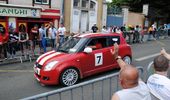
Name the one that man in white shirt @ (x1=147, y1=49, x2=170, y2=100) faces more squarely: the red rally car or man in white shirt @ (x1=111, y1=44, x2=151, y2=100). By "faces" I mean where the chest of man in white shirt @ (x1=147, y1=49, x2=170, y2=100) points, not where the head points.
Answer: the red rally car

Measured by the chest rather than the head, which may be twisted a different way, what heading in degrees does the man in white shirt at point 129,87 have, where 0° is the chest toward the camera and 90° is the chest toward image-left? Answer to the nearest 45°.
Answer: approximately 135°

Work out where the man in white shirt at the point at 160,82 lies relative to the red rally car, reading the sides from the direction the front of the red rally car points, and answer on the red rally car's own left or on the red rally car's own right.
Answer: on the red rally car's own left

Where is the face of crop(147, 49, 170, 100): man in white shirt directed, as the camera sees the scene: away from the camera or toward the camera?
away from the camera

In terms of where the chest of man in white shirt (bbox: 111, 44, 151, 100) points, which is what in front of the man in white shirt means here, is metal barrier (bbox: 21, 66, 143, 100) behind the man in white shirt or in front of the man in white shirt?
in front

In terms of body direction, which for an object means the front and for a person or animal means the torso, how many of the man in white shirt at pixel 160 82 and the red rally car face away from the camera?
1

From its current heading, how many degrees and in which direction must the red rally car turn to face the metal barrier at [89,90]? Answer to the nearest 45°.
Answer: approximately 45° to its left

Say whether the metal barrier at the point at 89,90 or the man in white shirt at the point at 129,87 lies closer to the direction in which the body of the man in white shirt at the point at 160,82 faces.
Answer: the metal barrier

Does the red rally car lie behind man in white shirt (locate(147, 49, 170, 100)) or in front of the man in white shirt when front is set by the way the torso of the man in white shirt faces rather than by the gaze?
in front

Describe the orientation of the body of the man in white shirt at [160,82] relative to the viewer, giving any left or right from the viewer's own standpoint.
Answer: facing away from the viewer

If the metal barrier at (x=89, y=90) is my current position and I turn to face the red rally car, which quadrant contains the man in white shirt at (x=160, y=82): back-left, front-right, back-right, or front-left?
back-right

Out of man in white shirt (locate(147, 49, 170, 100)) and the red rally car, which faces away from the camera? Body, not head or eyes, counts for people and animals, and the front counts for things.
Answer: the man in white shirt

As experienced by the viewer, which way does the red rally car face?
facing the viewer and to the left of the viewer

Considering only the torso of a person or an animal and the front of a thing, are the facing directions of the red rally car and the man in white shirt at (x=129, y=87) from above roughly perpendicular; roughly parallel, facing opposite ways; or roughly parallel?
roughly perpendicular
